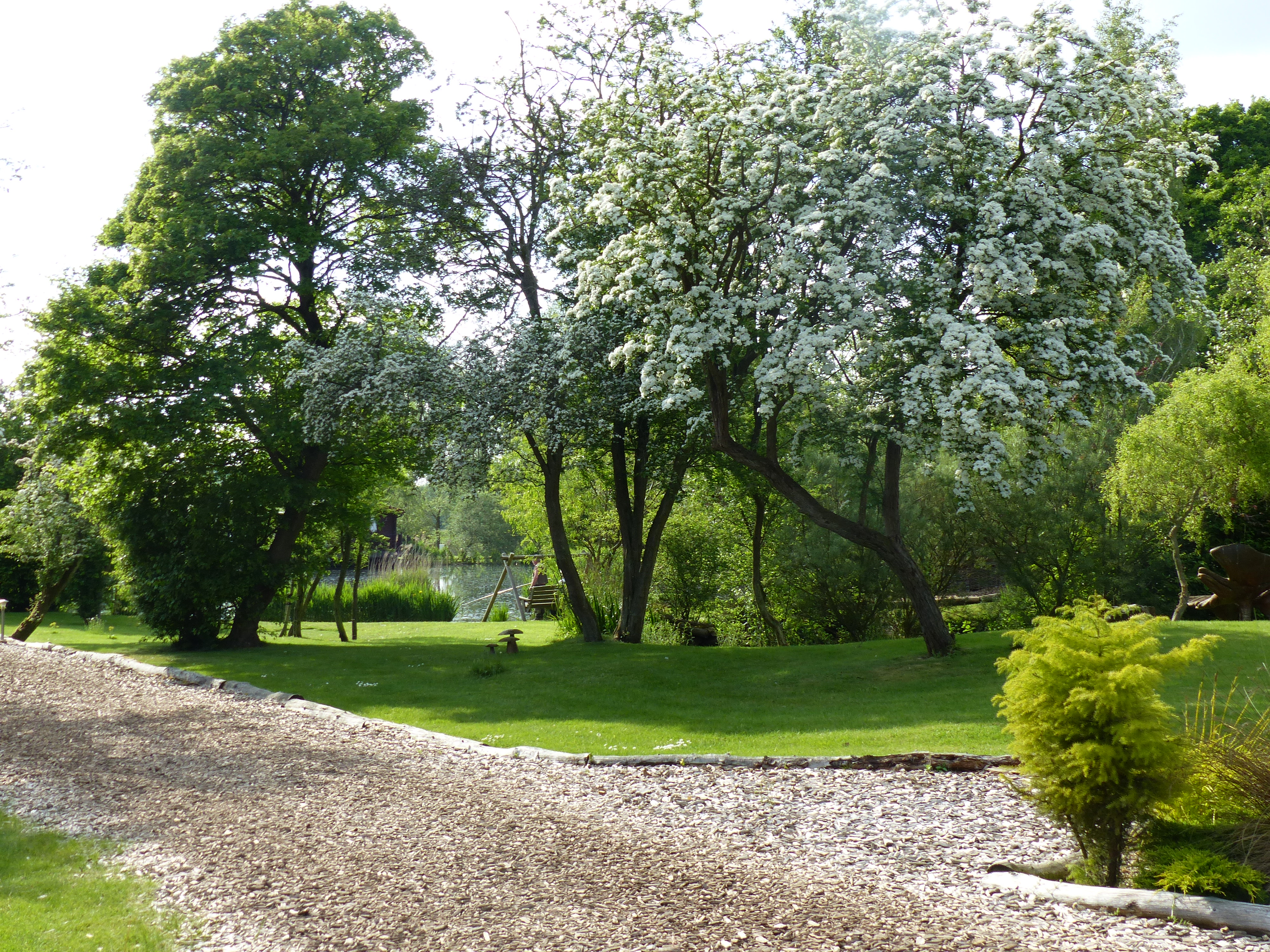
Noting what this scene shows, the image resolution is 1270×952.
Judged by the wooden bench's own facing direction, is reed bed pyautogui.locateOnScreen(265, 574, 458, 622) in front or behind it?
in front

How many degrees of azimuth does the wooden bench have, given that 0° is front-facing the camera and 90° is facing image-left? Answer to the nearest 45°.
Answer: approximately 135°

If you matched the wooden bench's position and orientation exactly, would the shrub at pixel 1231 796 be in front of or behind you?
behind

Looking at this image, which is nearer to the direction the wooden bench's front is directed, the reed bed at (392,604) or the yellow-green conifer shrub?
the reed bed
